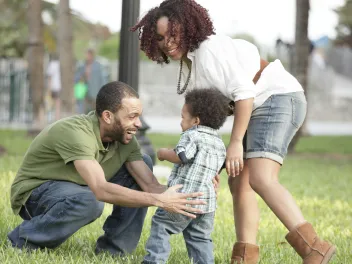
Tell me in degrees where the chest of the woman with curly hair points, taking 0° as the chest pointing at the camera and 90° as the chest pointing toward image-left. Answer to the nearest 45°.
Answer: approximately 90°

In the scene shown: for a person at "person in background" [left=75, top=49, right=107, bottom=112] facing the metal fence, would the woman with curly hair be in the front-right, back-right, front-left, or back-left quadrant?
back-left

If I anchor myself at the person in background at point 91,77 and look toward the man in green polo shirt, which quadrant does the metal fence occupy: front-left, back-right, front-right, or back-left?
back-right

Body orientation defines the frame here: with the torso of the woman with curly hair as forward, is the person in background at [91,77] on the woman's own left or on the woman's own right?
on the woman's own right

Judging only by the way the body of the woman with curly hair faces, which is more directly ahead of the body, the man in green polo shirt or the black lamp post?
the man in green polo shirt

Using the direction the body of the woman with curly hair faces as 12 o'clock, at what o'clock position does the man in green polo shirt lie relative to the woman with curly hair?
The man in green polo shirt is roughly at 12 o'clock from the woman with curly hair.

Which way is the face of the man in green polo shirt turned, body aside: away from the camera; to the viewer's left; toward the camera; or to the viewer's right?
to the viewer's right
